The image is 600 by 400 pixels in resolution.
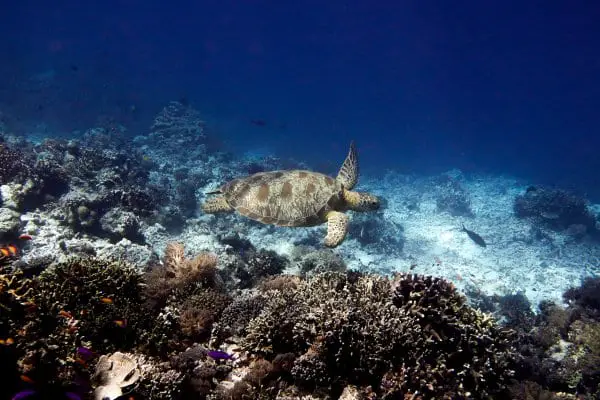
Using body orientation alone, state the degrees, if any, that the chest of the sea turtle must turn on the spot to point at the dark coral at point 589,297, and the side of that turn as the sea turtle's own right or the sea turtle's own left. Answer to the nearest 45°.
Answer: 0° — it already faces it

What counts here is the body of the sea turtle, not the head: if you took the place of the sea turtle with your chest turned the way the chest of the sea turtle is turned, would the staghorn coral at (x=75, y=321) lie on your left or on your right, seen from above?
on your right

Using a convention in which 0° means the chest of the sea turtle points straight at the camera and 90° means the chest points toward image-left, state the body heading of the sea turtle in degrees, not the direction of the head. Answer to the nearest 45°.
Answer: approximately 270°
